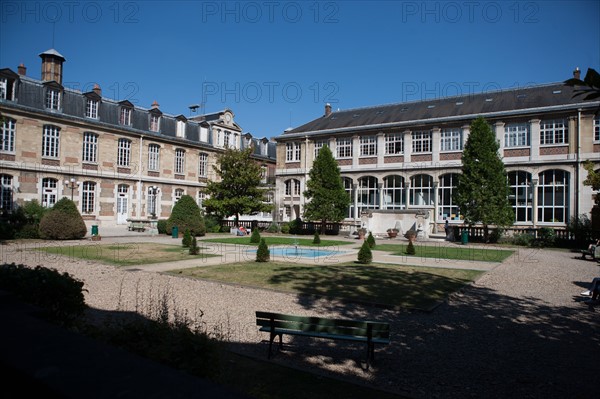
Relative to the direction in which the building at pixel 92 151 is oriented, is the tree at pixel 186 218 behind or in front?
in front

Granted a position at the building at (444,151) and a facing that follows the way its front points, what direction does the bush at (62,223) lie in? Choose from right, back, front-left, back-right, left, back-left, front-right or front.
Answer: front

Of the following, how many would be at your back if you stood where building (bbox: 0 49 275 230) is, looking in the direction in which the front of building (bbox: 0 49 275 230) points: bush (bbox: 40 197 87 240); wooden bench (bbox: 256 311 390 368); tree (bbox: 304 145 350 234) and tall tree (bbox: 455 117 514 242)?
0

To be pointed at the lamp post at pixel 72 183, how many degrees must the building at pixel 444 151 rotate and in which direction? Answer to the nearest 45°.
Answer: approximately 45° to its right

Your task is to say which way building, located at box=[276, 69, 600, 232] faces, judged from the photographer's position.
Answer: facing the viewer and to the left of the viewer

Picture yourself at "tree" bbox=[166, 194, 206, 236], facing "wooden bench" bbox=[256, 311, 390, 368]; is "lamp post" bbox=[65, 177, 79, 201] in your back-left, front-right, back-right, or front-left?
back-right

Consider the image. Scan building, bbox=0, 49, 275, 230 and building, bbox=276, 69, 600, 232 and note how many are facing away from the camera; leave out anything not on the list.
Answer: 0

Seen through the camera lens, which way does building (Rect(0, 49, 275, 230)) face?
facing the viewer and to the right of the viewer

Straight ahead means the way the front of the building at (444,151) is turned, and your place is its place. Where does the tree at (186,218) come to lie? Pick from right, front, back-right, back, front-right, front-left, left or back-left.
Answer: front

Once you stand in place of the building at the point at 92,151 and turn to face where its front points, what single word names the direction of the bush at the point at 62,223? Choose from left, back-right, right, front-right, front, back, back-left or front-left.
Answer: front-right

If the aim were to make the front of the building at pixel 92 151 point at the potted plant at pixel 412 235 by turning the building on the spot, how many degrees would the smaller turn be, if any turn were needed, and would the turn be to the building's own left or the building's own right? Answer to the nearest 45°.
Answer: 0° — it already faces it
